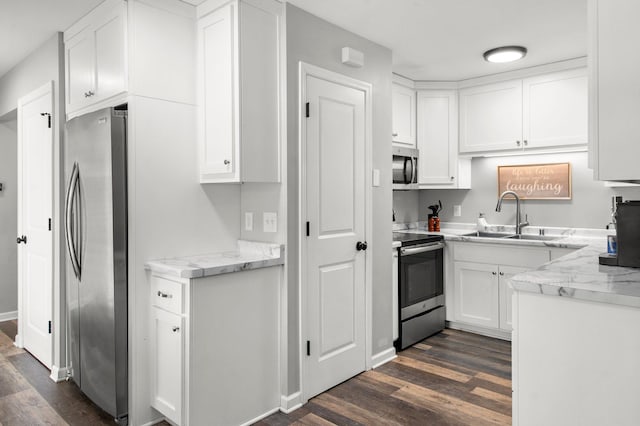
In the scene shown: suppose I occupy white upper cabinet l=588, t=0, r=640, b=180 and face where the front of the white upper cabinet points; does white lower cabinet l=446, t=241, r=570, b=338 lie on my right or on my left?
on my right

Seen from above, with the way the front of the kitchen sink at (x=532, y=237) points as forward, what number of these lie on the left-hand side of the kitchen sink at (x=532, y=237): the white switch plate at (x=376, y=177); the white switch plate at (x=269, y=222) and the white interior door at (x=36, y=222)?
0

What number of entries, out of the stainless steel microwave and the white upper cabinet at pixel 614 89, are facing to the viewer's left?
1

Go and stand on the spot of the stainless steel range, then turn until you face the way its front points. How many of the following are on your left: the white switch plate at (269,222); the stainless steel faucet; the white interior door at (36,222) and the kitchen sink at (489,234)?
2

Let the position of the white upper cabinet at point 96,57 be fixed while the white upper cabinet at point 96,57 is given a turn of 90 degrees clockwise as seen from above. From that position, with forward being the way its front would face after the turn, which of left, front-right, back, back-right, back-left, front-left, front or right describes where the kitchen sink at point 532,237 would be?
back-right

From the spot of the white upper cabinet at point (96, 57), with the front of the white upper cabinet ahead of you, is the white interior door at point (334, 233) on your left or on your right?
on your left

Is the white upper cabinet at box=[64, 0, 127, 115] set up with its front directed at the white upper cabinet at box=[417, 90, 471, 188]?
no

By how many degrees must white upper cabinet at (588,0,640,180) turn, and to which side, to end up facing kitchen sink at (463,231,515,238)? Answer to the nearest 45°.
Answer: approximately 90° to its right

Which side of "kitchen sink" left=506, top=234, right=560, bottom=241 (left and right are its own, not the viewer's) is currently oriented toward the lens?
front

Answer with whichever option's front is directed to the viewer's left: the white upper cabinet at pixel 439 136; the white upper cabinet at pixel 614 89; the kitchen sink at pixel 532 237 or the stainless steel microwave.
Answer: the white upper cabinet at pixel 614 89

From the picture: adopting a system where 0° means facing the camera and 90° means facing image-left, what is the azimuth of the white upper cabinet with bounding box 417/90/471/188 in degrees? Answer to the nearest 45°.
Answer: approximately 0°

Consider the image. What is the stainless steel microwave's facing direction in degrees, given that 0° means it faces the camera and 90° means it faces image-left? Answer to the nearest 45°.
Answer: approximately 315°

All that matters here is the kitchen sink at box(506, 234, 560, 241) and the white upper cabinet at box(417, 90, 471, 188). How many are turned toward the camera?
2

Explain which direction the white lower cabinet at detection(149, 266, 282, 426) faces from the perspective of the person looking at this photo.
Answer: facing the viewer and to the left of the viewer

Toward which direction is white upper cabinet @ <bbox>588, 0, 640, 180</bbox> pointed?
to the viewer's left

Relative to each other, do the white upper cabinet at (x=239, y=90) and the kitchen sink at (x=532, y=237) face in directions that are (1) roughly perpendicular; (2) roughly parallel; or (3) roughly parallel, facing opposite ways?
roughly parallel
